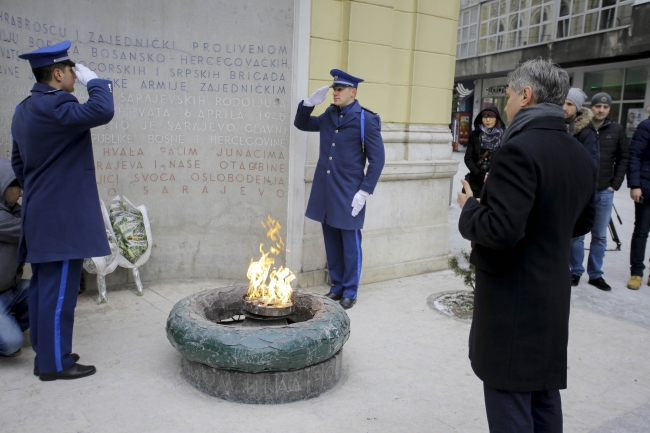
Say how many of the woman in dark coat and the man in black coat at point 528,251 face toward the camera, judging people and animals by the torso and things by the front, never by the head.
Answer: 1

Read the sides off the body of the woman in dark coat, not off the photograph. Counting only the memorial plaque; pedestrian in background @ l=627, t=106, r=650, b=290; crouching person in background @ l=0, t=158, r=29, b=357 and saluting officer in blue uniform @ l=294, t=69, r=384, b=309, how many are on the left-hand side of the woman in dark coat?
1

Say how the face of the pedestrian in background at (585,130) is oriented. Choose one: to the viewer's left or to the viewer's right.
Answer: to the viewer's left

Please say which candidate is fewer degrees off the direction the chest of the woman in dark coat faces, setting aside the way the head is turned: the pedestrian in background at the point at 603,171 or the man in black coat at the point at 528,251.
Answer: the man in black coat

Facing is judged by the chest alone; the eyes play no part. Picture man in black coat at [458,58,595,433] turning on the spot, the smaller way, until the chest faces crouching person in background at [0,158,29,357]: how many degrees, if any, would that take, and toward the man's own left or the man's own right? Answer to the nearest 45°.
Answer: approximately 45° to the man's own left

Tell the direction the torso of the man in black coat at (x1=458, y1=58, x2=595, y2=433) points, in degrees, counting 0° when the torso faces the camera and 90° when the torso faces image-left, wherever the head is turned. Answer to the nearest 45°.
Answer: approximately 135°
